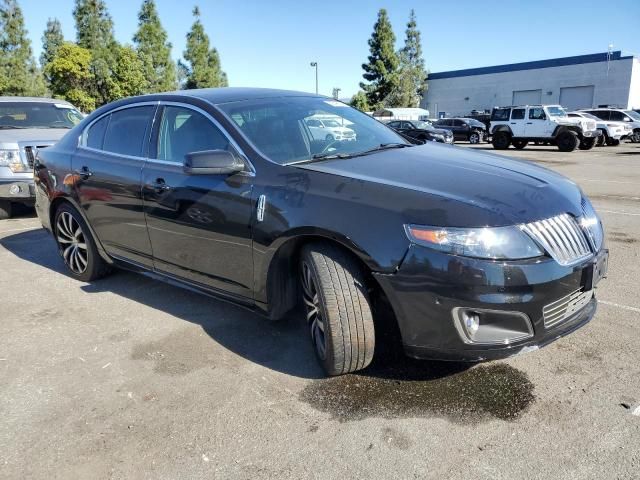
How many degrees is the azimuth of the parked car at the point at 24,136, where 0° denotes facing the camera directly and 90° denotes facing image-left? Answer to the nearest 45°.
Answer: approximately 0°

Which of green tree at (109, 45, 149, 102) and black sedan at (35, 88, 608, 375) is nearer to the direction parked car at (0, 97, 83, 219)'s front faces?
the black sedan

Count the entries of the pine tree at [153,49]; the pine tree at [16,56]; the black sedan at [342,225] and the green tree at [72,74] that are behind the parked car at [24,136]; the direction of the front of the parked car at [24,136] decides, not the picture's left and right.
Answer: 3
